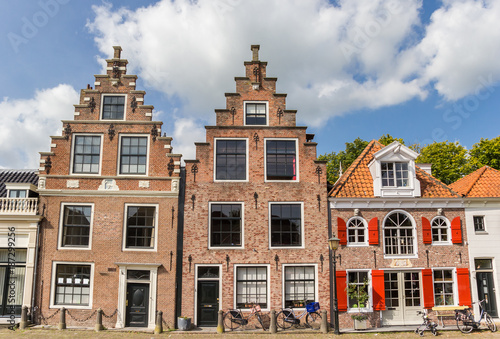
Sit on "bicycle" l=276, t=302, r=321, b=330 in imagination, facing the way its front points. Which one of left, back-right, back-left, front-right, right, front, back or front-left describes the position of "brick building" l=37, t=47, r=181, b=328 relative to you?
back

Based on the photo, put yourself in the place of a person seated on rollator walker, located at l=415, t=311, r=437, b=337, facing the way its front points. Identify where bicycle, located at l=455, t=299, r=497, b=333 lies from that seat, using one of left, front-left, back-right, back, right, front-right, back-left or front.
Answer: front

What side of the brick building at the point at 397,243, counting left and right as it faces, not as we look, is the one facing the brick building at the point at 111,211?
right

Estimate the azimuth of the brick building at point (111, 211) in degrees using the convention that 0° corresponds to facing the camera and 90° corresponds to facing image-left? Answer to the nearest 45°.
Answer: approximately 0°

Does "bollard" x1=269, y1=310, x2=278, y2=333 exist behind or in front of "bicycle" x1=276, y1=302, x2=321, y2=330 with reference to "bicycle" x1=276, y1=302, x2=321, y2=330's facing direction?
behind

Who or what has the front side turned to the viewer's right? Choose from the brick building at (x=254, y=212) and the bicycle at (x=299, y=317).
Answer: the bicycle
